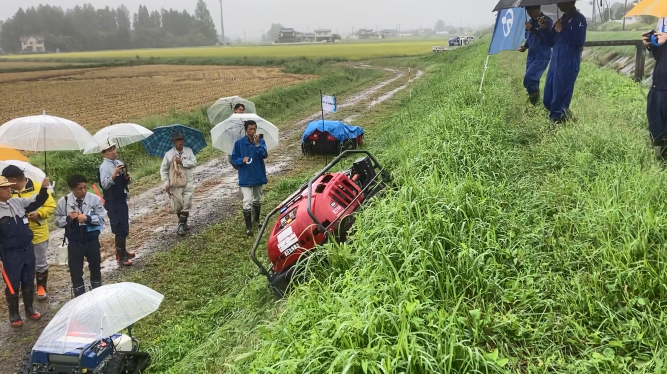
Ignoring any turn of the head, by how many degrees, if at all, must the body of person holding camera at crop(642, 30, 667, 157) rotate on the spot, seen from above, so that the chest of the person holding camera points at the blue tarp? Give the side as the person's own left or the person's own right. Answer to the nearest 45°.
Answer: approximately 45° to the person's own right

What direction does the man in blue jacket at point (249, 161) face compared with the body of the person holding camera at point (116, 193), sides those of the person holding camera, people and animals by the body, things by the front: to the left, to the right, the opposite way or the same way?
to the right

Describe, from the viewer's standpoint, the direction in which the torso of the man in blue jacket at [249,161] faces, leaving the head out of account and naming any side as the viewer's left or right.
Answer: facing the viewer

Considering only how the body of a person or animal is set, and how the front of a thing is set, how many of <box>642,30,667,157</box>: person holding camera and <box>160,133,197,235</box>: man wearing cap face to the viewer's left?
1

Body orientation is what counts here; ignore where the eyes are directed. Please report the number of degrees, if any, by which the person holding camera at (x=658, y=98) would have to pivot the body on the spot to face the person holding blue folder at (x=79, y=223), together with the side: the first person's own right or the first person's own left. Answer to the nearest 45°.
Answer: approximately 45° to the first person's own left

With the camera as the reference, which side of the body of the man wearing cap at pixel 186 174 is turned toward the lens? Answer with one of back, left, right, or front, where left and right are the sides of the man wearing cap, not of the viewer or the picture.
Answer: front

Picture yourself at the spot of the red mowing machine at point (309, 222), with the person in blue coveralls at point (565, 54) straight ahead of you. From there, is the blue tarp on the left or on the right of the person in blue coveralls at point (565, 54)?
left

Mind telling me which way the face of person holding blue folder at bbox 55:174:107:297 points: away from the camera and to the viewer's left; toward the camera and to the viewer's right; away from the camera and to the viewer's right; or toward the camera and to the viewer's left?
toward the camera and to the viewer's right

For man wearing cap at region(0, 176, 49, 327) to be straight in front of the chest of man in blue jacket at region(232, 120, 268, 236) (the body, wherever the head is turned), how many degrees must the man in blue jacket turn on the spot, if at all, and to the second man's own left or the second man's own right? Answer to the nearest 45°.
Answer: approximately 45° to the second man's own right

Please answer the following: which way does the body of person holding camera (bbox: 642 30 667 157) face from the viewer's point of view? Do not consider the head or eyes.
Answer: to the viewer's left

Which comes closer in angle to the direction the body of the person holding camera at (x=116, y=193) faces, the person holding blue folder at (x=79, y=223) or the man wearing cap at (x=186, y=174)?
the man wearing cap

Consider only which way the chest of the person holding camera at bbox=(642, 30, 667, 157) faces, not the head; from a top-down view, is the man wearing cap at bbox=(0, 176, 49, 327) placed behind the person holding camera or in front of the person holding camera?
in front

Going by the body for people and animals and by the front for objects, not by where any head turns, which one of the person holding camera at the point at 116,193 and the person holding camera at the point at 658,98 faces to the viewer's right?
the person holding camera at the point at 116,193

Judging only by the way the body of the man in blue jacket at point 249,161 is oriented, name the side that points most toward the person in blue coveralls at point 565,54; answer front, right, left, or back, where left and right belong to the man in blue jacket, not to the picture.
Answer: left

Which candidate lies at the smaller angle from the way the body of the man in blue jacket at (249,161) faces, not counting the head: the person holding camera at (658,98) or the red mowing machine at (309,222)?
the red mowing machine

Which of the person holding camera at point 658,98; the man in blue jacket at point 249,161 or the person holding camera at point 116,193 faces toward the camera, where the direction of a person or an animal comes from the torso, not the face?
the man in blue jacket

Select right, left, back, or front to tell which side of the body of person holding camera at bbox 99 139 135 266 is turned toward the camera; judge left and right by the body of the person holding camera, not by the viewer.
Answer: right
